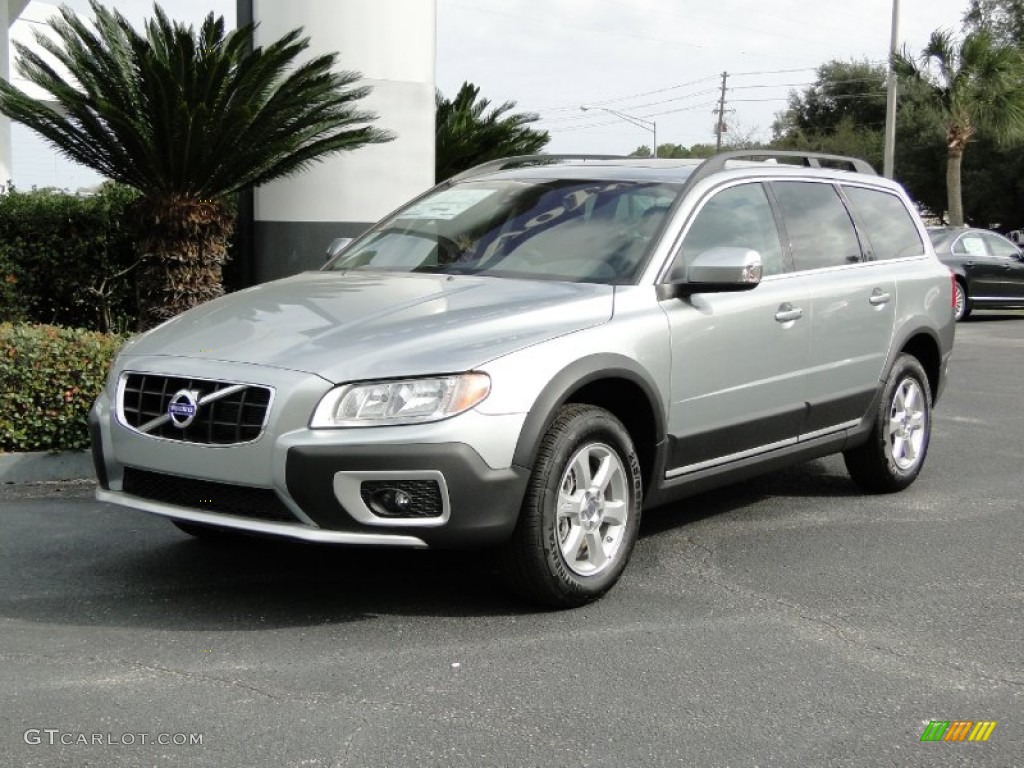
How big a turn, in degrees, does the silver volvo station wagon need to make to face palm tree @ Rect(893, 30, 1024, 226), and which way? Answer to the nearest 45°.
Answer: approximately 135° to its right

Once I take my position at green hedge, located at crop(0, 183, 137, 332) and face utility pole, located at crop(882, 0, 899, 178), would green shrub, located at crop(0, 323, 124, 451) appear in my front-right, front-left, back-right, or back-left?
back-right

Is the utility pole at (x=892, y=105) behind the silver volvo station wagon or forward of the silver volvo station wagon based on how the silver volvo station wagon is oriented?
behind

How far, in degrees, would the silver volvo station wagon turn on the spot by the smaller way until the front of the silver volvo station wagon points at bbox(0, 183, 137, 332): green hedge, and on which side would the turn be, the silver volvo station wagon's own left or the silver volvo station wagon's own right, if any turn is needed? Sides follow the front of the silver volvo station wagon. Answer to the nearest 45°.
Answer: approximately 90° to the silver volvo station wagon's own right

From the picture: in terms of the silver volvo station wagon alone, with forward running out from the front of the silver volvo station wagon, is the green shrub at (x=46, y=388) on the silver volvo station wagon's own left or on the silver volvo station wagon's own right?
on the silver volvo station wagon's own right

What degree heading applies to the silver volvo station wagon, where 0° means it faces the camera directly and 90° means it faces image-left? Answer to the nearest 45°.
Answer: approximately 45°

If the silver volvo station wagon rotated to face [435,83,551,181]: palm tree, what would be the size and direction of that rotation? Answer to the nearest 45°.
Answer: approximately 135° to its right
